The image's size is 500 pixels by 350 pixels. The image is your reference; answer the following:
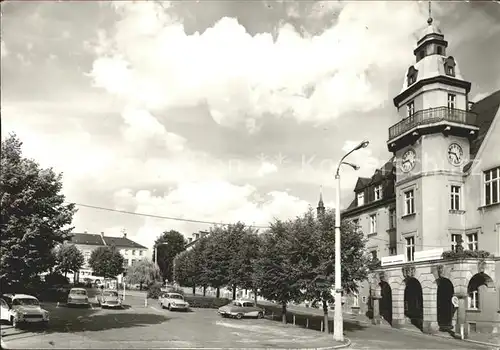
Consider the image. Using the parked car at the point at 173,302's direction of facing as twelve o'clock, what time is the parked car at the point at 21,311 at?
the parked car at the point at 21,311 is roughly at 2 o'clock from the parked car at the point at 173,302.

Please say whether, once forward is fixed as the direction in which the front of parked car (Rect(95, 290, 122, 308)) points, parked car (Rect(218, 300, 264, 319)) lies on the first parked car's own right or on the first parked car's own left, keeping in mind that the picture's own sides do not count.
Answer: on the first parked car's own left

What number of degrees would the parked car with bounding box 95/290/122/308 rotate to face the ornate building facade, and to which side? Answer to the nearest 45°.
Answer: approximately 45° to its left

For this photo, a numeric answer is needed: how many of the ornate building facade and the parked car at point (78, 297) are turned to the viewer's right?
0

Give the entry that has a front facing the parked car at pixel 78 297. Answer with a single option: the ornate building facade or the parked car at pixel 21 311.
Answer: the ornate building facade

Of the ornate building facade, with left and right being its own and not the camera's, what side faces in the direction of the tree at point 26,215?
front

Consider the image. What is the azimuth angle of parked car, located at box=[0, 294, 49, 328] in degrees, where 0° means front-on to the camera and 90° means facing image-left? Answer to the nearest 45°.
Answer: approximately 315°

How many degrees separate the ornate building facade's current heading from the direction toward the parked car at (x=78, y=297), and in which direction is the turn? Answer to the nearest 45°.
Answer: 0° — it already faces it
